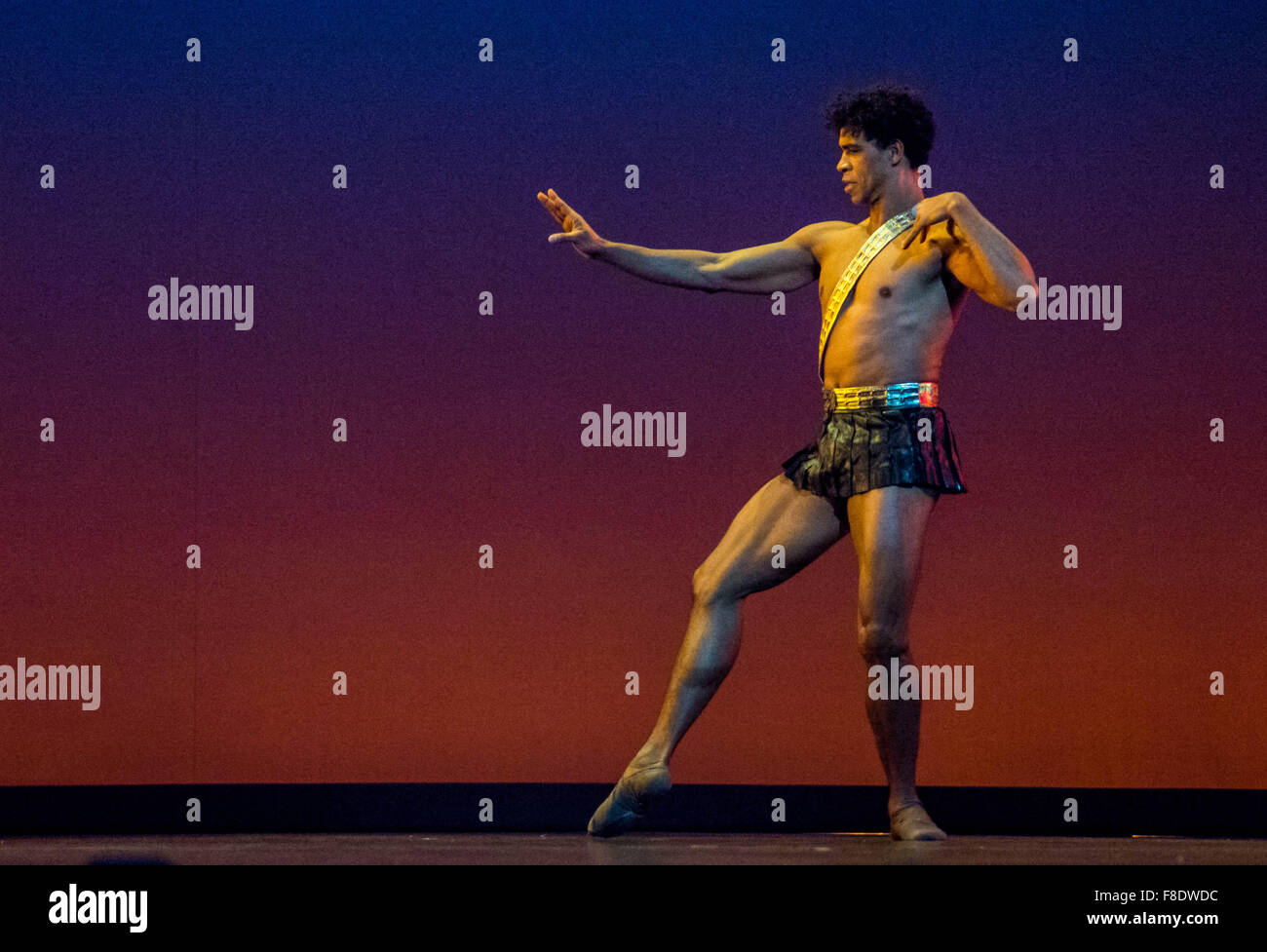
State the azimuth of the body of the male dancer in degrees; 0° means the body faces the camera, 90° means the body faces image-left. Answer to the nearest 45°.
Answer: approximately 45°

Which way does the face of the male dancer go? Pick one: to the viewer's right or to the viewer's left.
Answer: to the viewer's left
